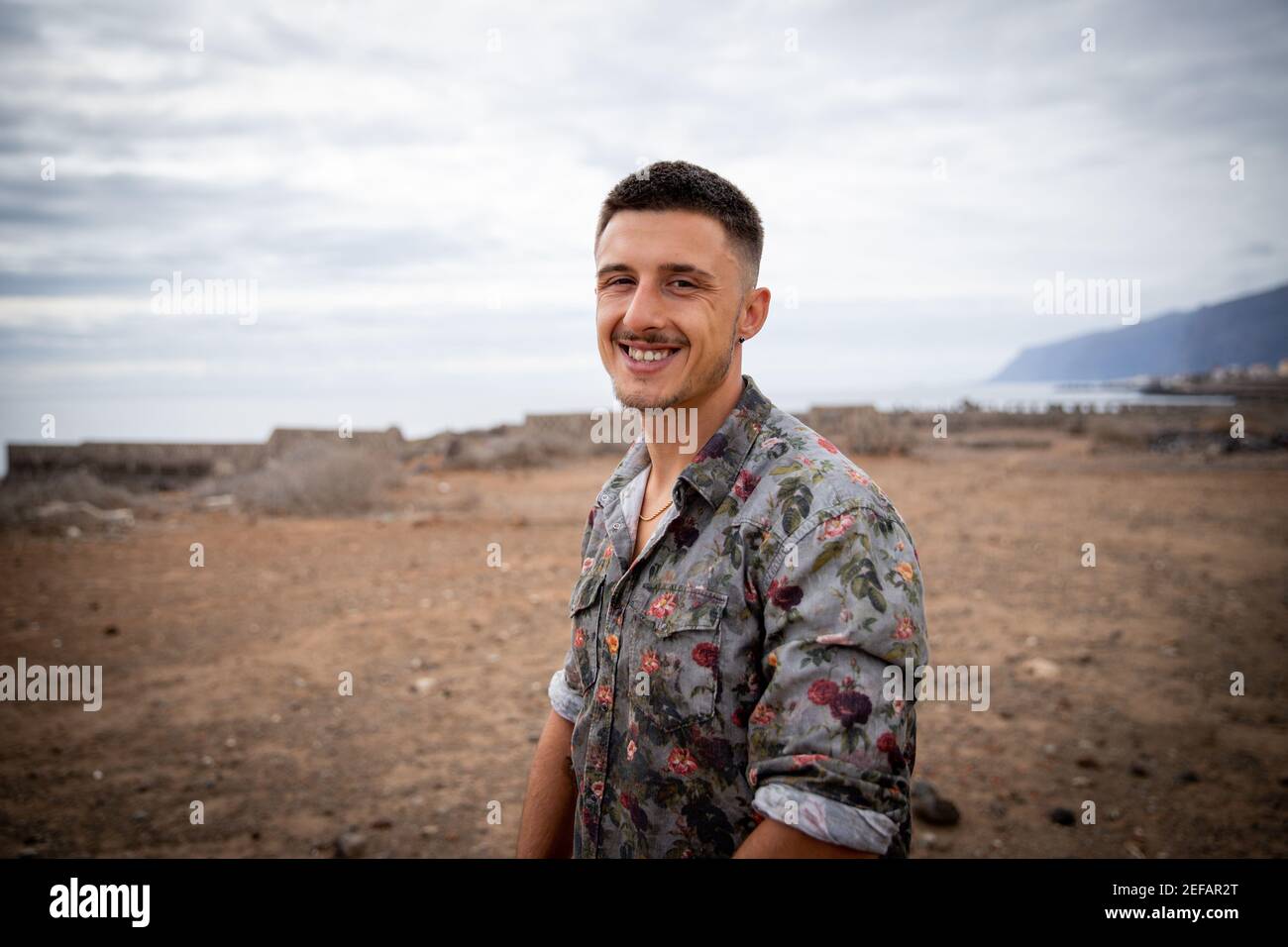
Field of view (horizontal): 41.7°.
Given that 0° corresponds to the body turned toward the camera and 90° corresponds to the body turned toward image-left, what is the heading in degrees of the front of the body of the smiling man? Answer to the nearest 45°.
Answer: approximately 45°

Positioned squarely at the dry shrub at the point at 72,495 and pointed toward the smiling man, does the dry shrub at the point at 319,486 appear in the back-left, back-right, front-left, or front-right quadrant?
front-left

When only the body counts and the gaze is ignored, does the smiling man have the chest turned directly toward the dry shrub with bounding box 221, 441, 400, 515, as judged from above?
no

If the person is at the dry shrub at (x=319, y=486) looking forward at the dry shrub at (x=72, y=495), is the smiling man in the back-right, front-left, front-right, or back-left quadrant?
back-left

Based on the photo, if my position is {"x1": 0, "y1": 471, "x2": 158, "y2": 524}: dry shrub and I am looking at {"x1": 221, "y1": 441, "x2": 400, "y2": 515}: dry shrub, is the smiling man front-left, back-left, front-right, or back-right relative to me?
front-right

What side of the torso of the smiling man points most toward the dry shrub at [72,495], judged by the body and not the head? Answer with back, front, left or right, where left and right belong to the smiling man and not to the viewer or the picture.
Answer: right
